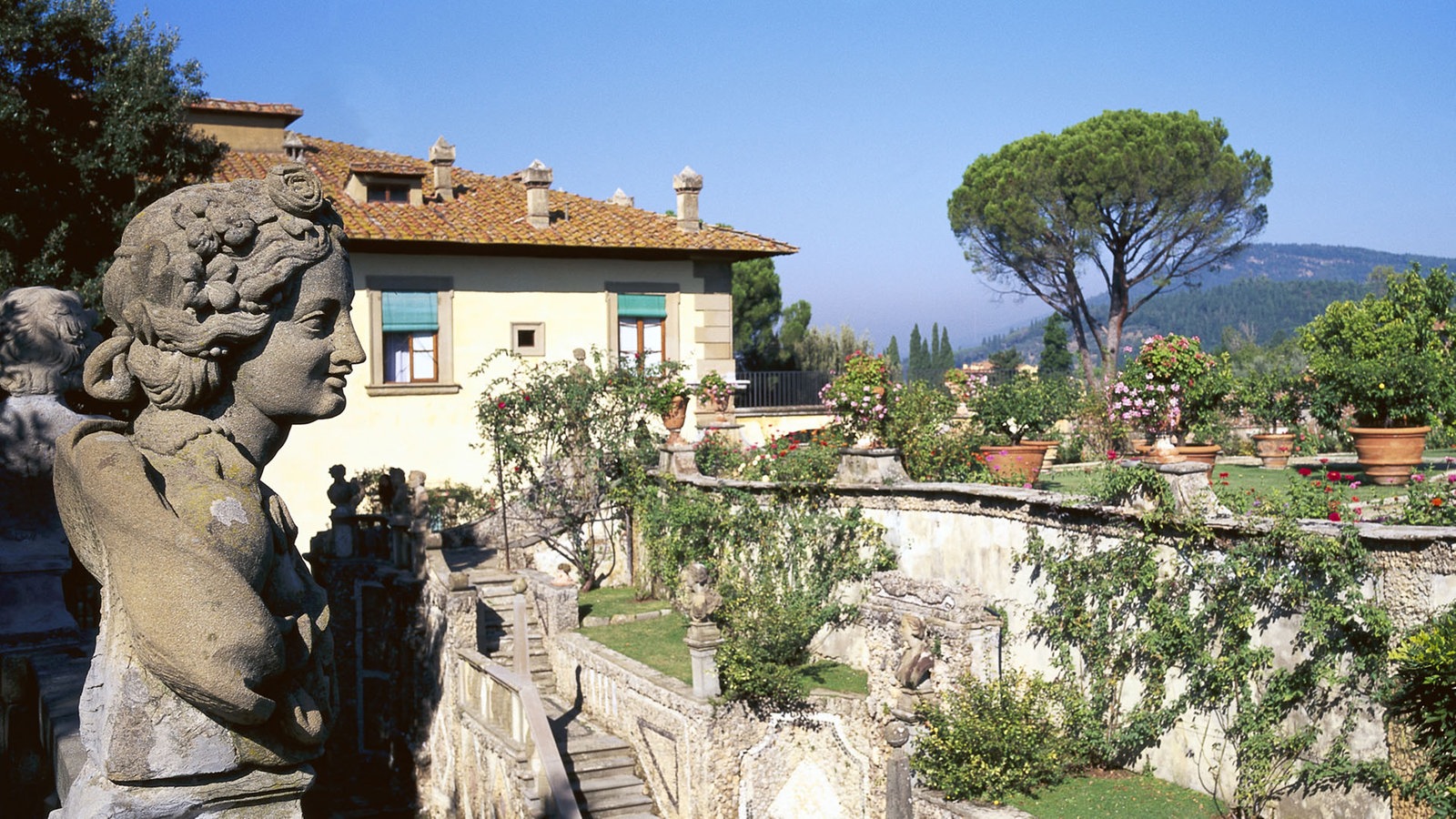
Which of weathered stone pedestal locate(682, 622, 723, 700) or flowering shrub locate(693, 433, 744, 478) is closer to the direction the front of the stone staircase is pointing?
the weathered stone pedestal

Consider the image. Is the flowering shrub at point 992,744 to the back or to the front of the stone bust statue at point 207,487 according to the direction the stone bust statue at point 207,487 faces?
to the front

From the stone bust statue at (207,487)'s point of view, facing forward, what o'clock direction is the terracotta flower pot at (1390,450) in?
The terracotta flower pot is roughly at 11 o'clock from the stone bust statue.

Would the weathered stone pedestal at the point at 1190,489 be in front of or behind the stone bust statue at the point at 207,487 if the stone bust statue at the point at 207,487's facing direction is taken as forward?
in front

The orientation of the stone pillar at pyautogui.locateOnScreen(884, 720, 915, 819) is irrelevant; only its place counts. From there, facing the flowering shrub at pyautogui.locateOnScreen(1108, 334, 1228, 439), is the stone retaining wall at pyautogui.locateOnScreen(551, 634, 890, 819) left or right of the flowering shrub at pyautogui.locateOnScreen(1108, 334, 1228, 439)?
left

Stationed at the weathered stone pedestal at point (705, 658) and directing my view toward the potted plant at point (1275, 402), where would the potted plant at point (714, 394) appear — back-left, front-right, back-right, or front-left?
front-left

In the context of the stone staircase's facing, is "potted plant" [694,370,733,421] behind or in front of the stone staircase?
behind

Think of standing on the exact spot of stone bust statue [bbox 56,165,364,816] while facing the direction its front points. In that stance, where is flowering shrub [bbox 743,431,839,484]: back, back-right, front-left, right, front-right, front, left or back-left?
front-left

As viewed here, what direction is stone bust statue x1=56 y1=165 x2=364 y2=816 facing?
to the viewer's right

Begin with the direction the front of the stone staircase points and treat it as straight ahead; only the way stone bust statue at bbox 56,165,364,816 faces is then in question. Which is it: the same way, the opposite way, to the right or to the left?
to the left

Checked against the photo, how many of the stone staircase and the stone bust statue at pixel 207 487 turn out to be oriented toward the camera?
1

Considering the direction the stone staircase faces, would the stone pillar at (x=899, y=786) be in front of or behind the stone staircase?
in front

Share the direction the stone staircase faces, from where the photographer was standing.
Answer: facing the viewer

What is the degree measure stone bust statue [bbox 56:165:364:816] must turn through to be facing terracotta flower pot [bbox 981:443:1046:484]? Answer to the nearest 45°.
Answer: approximately 45° to its left

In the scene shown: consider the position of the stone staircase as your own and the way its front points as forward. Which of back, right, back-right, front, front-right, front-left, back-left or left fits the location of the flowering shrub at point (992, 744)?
front-left

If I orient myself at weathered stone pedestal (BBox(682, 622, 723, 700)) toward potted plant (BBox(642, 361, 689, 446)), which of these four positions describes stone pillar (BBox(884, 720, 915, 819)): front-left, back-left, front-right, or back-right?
back-right
